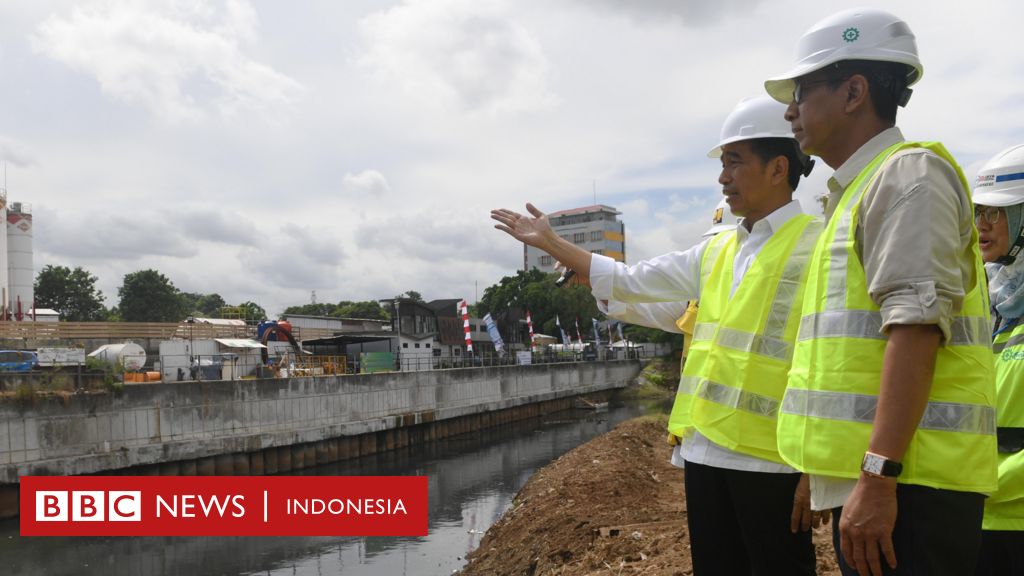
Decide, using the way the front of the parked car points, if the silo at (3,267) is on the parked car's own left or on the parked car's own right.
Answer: on the parked car's own left

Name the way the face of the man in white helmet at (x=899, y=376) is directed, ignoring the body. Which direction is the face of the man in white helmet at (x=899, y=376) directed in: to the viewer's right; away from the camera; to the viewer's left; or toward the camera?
to the viewer's left

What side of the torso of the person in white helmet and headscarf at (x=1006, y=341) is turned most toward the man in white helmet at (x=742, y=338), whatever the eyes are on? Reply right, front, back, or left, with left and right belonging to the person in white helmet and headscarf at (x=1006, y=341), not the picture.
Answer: front

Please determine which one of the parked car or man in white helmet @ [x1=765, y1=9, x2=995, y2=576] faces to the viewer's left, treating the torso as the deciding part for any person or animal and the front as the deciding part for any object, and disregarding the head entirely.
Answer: the man in white helmet

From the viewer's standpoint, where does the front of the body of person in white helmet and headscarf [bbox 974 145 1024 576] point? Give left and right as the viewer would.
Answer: facing the viewer and to the left of the viewer

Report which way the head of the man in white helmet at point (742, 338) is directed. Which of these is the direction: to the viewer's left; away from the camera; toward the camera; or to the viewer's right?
to the viewer's left

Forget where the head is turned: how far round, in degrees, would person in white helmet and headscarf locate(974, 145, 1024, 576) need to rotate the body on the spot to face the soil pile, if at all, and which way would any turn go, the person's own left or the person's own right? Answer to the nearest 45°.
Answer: approximately 90° to the person's own right

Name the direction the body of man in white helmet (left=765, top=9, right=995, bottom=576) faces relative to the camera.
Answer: to the viewer's left

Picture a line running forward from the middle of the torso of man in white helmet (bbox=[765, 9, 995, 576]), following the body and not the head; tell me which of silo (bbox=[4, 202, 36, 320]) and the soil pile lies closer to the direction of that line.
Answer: the silo

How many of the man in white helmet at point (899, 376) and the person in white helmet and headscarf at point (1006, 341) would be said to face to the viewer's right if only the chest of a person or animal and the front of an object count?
0

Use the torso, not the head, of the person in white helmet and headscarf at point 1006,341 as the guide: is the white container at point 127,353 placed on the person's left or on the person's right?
on the person's right

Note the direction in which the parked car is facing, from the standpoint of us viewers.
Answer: facing to the right of the viewer

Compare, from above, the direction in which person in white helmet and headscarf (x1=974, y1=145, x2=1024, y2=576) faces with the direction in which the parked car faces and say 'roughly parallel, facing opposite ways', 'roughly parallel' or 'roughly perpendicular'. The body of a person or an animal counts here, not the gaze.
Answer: roughly parallel, facing opposite ways

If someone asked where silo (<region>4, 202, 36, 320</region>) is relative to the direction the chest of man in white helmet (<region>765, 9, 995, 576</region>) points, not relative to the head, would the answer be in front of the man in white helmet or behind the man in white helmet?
in front
